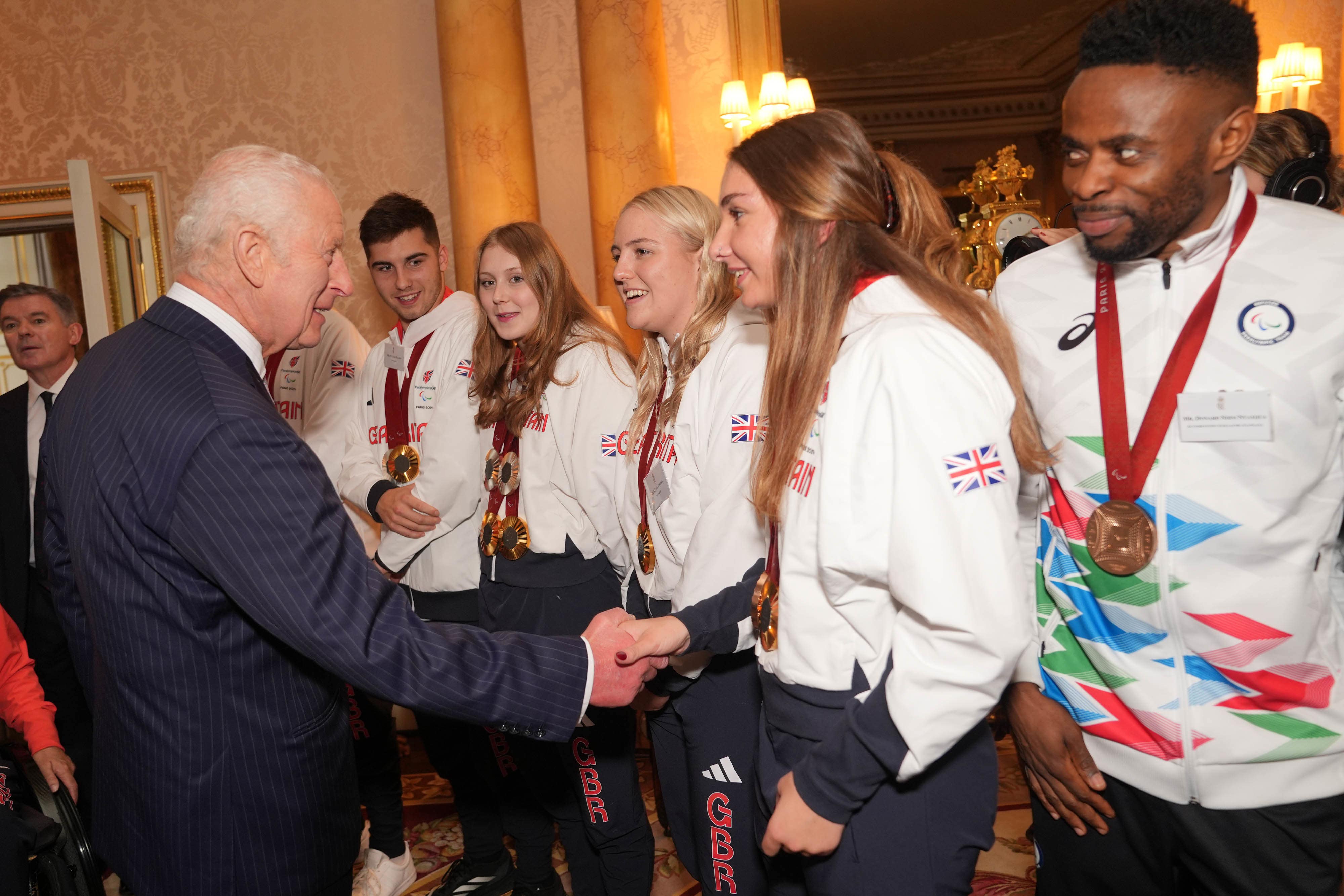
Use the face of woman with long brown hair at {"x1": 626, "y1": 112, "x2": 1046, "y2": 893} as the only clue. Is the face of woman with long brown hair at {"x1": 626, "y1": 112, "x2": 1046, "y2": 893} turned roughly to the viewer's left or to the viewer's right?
to the viewer's left

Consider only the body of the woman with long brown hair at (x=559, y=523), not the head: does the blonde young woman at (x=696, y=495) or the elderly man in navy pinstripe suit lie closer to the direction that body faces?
the elderly man in navy pinstripe suit

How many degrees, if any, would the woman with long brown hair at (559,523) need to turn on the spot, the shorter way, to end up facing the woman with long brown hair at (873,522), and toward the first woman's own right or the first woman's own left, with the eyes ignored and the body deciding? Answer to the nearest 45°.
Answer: approximately 45° to the first woman's own left

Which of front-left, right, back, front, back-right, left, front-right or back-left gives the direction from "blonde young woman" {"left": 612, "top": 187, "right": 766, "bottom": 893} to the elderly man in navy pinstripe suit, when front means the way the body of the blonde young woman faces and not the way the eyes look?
front

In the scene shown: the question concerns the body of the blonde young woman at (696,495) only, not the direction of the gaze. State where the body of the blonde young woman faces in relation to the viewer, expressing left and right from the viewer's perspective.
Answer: facing the viewer and to the left of the viewer

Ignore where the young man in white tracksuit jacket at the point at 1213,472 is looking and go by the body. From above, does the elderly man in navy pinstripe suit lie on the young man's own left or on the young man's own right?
on the young man's own right

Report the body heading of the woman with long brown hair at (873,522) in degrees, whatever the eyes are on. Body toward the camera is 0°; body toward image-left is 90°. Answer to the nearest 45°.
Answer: approximately 90°

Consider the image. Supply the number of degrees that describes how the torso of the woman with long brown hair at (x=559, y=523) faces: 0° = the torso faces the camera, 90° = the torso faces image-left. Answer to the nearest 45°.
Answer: approximately 45°

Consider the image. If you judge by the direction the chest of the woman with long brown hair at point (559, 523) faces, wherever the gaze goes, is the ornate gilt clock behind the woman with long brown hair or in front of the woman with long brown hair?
behind

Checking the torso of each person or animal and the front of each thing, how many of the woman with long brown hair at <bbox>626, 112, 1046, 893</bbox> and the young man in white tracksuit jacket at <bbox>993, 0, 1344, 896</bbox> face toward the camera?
1

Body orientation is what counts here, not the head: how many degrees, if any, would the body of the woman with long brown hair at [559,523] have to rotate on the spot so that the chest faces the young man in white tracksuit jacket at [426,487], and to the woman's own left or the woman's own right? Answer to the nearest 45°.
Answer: approximately 90° to the woman's own right

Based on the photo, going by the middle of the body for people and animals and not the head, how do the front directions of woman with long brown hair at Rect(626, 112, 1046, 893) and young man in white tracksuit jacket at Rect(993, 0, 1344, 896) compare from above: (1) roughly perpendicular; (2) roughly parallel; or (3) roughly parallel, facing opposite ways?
roughly perpendicular
